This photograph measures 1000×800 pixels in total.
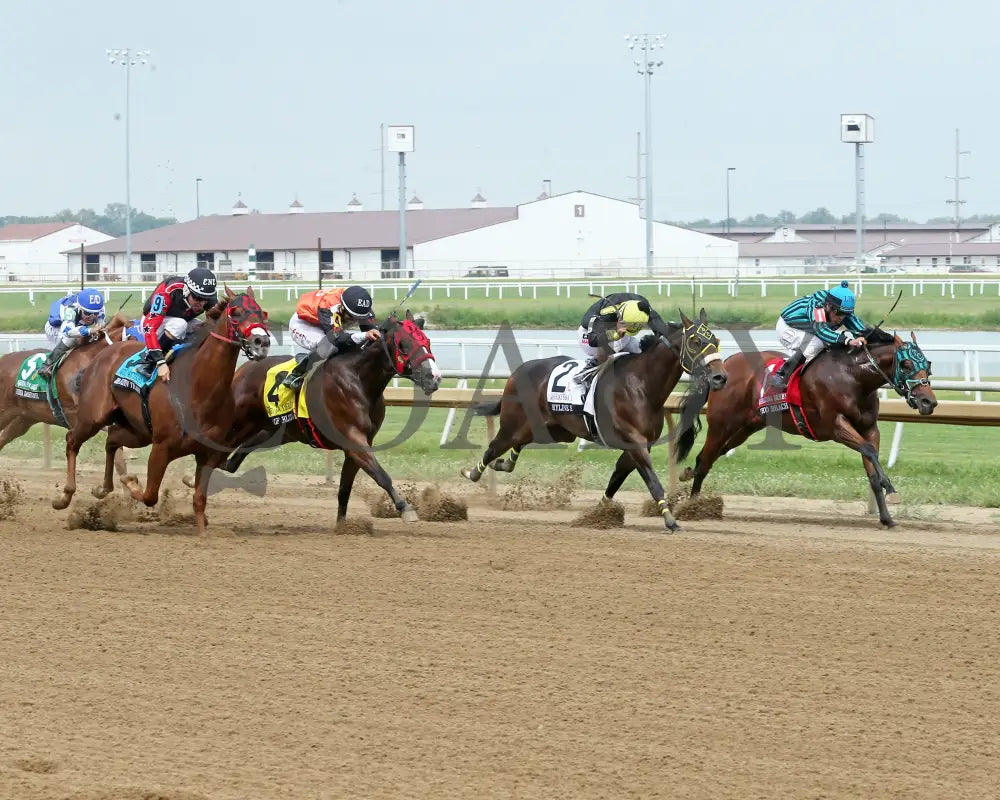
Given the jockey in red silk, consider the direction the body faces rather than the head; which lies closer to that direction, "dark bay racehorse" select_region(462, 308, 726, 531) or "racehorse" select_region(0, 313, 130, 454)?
the dark bay racehorse

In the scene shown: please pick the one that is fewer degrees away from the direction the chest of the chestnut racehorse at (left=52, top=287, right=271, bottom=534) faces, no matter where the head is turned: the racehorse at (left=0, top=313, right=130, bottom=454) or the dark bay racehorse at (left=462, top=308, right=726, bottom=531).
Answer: the dark bay racehorse

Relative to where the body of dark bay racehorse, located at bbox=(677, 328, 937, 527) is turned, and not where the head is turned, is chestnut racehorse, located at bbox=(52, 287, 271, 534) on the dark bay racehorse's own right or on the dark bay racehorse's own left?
on the dark bay racehorse's own right

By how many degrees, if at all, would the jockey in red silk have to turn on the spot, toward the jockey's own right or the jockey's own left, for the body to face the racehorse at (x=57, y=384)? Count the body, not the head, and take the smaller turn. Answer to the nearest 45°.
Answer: approximately 135° to the jockey's own left

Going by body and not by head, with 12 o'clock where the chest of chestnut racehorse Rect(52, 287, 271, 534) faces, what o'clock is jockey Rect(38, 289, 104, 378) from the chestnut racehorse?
The jockey is roughly at 7 o'clock from the chestnut racehorse.

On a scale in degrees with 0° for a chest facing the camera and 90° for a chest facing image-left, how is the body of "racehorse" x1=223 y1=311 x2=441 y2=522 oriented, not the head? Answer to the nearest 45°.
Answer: approximately 315°

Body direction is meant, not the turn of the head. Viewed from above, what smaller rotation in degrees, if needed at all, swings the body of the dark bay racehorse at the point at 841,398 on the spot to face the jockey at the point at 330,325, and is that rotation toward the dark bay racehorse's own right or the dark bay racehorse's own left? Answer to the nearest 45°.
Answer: approximately 135° to the dark bay racehorse's own right

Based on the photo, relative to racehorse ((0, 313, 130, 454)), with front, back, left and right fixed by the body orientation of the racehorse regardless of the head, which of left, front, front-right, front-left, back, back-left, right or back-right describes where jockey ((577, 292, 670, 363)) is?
front-right
